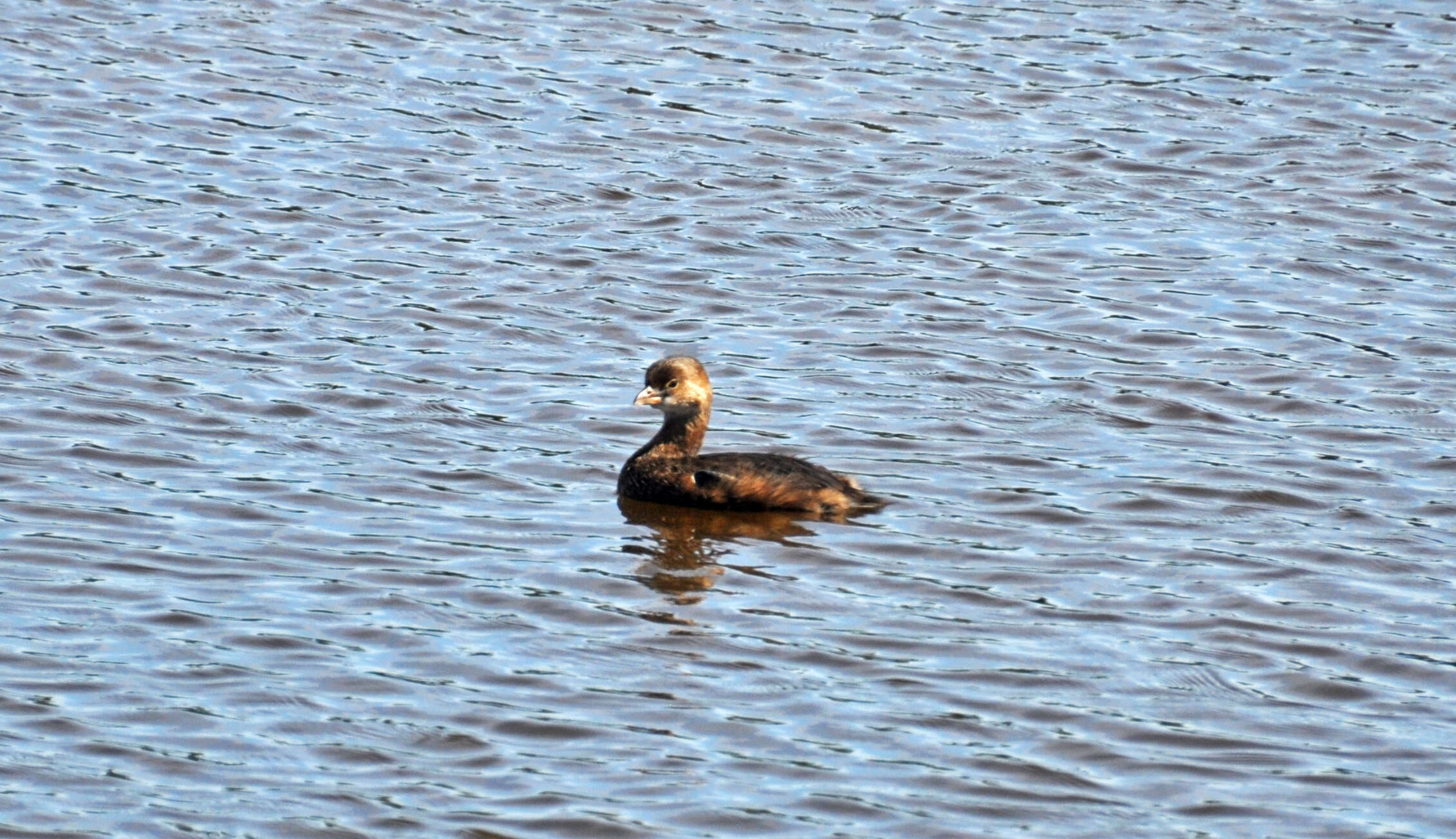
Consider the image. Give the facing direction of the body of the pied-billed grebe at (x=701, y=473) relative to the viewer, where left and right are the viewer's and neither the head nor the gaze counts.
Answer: facing to the left of the viewer
